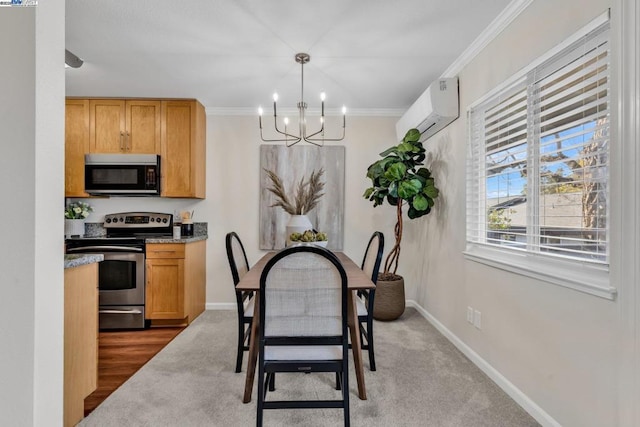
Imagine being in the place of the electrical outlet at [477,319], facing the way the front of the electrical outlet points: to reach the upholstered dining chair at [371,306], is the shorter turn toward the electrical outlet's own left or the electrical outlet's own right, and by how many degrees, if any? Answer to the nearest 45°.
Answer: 0° — it already faces it

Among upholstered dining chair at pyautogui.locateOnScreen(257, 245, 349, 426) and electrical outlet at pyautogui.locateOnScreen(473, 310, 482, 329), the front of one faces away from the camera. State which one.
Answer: the upholstered dining chair

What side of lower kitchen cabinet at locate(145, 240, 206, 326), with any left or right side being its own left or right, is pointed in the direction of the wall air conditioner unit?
left

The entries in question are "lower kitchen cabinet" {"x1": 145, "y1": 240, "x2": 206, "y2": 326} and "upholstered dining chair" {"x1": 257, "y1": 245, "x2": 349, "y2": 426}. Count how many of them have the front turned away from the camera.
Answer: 1

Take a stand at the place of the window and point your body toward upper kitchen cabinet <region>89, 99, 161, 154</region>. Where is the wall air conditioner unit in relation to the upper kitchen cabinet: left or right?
right

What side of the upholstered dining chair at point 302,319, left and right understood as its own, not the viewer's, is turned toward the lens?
back

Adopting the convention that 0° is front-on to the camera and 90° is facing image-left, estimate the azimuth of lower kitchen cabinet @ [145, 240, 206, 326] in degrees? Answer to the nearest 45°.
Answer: approximately 45°

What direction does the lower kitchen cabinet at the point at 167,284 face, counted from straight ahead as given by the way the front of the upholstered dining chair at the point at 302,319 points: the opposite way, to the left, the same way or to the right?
the opposite way
